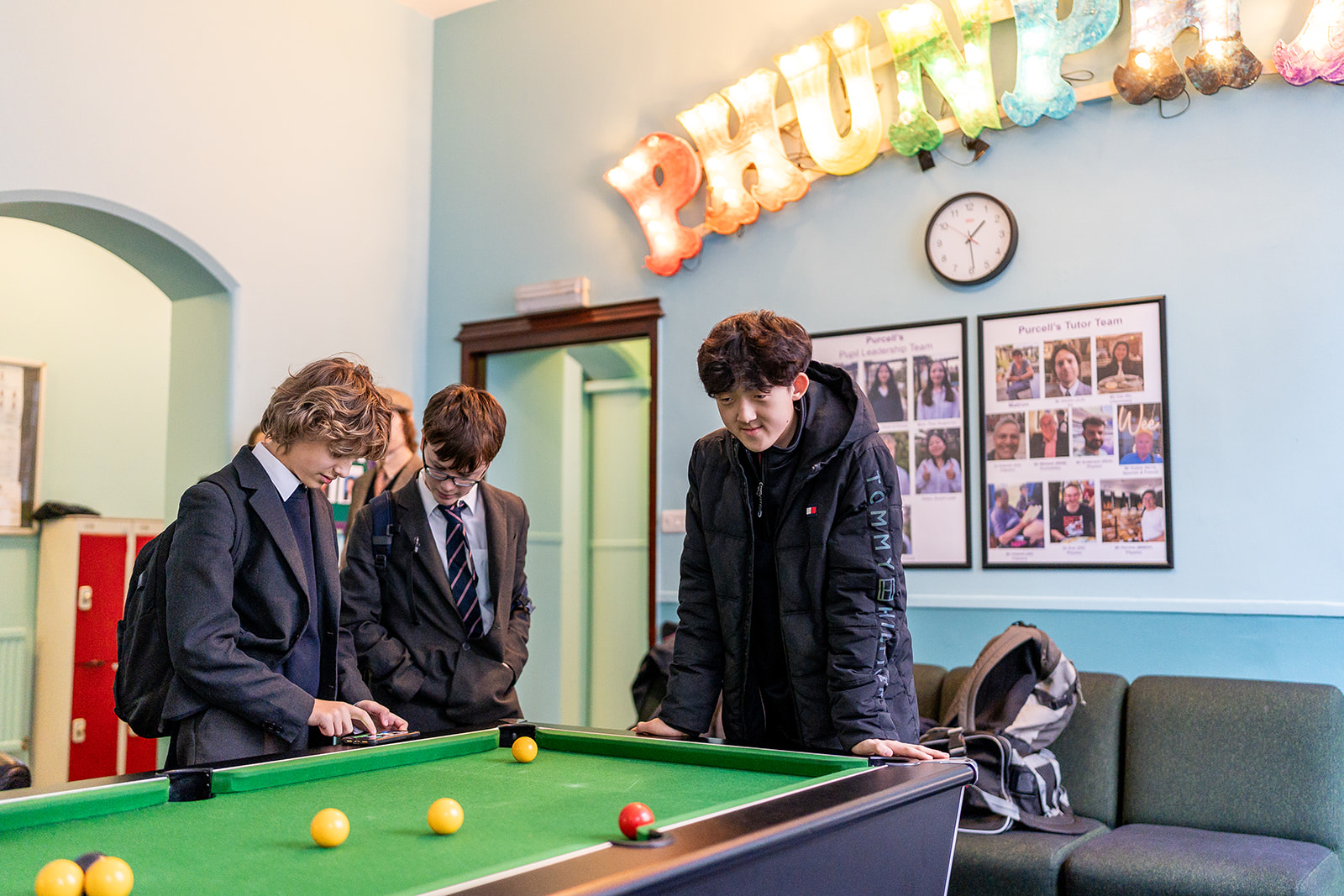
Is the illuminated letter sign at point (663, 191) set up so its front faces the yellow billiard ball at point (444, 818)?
yes

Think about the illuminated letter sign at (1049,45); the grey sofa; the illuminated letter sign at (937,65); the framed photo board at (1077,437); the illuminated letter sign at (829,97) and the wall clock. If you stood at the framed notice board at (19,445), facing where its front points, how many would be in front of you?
6

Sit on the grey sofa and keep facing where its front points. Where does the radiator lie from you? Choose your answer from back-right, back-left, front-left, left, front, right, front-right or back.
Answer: front-right

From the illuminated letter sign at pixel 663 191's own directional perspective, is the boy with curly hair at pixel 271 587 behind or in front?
in front

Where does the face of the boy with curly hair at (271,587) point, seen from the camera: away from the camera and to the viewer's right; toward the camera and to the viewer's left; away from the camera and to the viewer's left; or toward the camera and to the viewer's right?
toward the camera and to the viewer's right

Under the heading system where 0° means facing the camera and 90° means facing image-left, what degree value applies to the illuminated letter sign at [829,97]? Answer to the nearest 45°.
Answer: approximately 0°

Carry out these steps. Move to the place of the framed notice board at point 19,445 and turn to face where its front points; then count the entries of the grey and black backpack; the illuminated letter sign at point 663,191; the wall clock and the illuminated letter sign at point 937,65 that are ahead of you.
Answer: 4

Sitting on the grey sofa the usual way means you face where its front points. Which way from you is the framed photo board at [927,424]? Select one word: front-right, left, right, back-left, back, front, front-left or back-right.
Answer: right

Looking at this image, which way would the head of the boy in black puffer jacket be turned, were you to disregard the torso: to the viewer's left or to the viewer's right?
to the viewer's left

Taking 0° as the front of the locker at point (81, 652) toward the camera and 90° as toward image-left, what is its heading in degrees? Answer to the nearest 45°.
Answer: approximately 315°
